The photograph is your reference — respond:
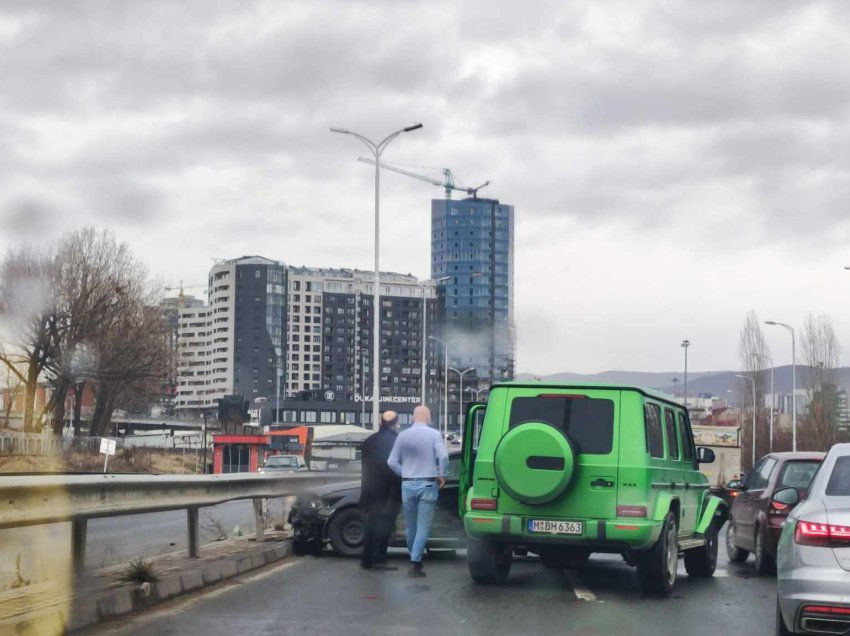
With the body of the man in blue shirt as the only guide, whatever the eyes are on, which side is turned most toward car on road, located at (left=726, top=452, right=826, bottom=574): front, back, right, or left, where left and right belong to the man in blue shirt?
right

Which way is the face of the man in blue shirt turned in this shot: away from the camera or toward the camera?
away from the camera

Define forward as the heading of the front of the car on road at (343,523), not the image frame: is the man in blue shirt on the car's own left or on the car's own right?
on the car's own left

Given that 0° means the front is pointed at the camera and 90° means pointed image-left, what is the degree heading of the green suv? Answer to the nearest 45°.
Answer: approximately 225°

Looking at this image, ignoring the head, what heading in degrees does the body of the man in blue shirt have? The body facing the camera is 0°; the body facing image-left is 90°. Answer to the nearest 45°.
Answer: approximately 180°

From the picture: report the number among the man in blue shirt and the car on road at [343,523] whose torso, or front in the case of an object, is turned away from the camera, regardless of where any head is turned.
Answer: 1

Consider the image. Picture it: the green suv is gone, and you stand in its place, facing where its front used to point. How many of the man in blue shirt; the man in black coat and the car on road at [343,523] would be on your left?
3

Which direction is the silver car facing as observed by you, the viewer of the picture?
facing away from the viewer

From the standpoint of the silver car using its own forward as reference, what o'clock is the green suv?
The green suv is roughly at 11 o'clock from the silver car.

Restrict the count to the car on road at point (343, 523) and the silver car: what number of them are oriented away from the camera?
1

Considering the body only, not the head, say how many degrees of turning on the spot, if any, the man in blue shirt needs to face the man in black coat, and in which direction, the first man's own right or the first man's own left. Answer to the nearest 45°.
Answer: approximately 45° to the first man's own left

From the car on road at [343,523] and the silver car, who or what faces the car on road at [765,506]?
the silver car

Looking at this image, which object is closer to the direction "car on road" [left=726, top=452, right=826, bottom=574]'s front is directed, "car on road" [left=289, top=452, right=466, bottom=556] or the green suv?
the car on road

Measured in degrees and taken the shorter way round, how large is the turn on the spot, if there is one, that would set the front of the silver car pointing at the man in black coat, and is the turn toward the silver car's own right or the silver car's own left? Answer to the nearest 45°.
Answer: approximately 45° to the silver car's own left

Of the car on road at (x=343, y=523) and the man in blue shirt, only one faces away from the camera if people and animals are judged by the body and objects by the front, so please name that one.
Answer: the man in blue shirt
